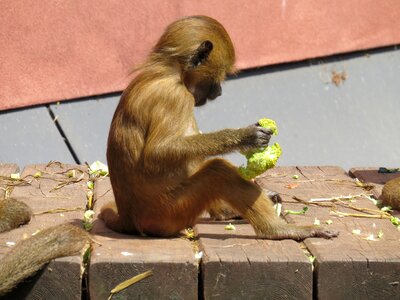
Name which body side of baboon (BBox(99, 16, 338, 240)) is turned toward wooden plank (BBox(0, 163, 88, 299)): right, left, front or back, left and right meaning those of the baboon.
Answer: back

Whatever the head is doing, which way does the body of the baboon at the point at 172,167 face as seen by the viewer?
to the viewer's right

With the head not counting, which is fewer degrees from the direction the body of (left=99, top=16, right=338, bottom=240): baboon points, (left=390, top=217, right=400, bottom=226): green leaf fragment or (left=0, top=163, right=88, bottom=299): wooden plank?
the green leaf fragment

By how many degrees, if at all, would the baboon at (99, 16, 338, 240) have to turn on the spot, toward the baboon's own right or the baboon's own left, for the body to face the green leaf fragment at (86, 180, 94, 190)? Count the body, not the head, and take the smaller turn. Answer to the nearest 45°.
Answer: approximately 135° to the baboon's own left
